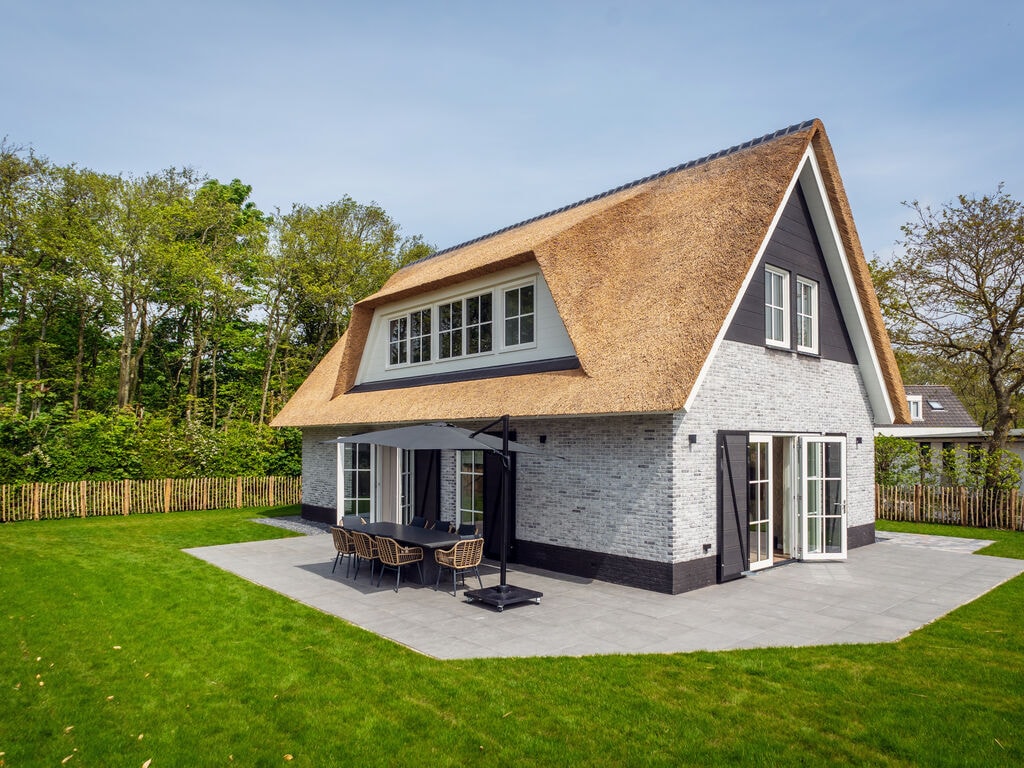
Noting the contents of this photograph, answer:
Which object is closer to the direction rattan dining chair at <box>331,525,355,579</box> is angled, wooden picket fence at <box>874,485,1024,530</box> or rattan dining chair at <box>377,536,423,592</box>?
the wooden picket fence

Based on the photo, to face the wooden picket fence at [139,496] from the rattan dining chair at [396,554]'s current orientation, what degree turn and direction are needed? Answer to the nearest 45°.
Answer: approximately 90° to its left

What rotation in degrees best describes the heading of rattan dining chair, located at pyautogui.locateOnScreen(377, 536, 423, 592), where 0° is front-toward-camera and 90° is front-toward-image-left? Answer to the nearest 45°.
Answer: approximately 225°

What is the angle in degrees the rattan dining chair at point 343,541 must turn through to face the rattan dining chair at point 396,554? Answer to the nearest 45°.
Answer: approximately 90° to its right

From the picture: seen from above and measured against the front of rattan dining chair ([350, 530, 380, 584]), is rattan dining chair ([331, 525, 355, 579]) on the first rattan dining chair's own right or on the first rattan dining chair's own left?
on the first rattan dining chair's own left

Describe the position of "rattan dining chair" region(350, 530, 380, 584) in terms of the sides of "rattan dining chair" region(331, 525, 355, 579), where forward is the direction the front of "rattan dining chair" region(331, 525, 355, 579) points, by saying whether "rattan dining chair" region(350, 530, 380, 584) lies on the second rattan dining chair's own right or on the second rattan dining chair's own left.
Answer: on the second rattan dining chair's own right

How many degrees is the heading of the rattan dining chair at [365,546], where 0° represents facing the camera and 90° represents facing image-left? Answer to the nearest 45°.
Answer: approximately 225°
